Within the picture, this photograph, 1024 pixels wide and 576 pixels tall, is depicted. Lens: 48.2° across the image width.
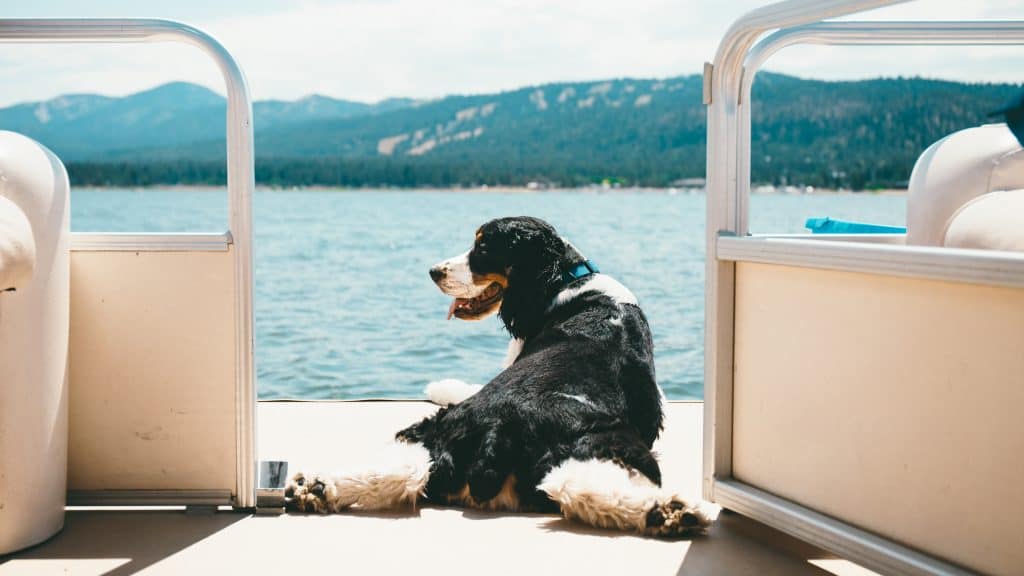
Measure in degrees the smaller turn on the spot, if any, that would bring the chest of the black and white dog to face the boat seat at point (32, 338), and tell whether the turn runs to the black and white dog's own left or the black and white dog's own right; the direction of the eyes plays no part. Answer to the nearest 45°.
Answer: approximately 90° to the black and white dog's own left

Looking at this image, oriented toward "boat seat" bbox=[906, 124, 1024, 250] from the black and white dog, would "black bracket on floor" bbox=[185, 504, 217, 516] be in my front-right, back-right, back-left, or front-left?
back-right

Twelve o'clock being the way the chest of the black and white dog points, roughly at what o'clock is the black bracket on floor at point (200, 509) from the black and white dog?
The black bracket on floor is roughly at 9 o'clock from the black and white dog.

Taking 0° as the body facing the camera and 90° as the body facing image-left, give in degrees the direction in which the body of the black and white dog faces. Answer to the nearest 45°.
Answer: approximately 180°

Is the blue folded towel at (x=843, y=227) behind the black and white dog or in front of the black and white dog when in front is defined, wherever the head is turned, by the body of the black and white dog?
in front

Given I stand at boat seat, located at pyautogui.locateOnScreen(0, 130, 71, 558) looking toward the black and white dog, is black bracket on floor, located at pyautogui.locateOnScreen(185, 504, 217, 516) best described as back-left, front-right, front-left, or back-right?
front-left
